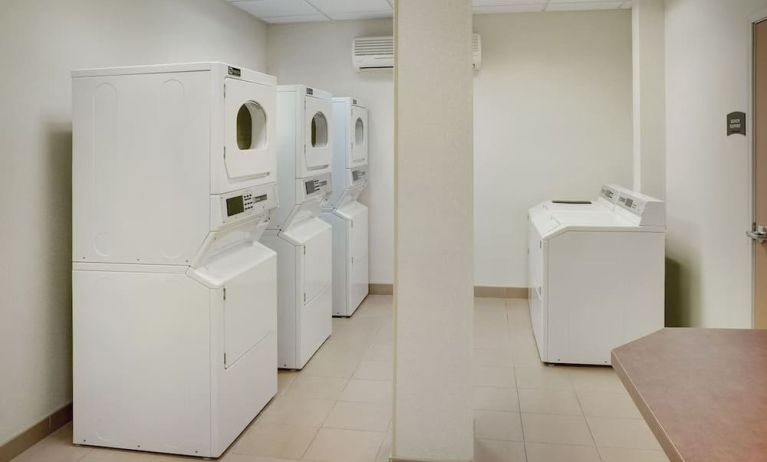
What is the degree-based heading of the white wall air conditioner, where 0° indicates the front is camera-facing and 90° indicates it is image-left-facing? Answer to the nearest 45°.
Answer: approximately 0°

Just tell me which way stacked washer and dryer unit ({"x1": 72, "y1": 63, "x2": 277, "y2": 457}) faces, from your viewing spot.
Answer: facing the viewer and to the right of the viewer

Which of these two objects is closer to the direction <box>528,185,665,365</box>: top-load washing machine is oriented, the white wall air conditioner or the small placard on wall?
the white wall air conditioner

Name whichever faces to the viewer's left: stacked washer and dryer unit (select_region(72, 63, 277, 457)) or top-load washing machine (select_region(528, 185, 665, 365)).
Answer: the top-load washing machine

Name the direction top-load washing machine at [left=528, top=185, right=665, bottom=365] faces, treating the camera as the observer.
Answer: facing to the left of the viewer

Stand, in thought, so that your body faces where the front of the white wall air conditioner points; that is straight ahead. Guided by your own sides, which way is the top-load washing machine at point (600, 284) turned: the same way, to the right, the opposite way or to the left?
to the right

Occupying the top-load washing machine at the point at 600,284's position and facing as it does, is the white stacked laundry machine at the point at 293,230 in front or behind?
in front

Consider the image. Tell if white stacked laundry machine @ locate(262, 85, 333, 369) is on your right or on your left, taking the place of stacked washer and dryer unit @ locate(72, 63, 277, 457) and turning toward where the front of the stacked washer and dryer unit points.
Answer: on your left

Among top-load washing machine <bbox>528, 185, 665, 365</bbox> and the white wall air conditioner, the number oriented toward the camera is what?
1

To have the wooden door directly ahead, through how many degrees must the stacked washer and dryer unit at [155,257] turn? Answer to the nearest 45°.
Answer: approximately 45° to its left

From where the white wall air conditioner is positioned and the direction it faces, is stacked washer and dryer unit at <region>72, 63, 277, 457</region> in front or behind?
in front

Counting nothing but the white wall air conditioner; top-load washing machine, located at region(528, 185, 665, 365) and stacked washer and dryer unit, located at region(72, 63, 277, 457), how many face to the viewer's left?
1
